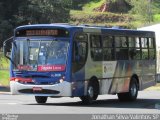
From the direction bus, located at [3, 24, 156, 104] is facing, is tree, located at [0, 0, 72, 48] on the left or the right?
on its right

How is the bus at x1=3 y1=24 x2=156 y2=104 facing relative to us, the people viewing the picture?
facing the viewer and to the left of the viewer
